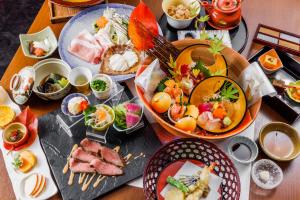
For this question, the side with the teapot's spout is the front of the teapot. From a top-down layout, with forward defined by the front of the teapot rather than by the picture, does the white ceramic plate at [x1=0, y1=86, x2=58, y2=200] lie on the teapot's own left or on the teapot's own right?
on the teapot's own left

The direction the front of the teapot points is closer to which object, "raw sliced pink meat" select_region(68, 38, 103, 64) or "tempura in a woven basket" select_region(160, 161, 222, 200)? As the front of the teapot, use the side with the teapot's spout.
the raw sliced pink meat

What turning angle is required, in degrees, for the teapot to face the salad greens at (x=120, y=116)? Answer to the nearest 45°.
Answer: approximately 45° to its left

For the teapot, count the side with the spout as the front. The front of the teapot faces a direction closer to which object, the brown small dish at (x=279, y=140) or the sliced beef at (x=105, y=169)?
the sliced beef

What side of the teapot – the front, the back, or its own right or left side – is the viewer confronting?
left

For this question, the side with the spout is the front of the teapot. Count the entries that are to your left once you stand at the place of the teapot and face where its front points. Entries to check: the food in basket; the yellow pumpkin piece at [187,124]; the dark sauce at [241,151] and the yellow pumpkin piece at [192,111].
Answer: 4

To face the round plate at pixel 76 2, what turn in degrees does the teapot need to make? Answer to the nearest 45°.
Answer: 0° — it already faces it

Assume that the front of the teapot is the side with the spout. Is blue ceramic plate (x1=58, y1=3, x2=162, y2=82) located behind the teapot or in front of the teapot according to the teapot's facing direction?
in front

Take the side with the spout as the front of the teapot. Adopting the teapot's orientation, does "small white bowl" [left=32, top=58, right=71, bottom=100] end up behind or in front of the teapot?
in front

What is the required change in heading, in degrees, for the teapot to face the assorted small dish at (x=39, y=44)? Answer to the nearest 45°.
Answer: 0° — it already faces it

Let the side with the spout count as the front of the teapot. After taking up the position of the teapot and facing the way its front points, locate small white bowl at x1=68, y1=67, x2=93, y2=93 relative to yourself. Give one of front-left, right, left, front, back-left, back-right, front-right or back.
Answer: front-left

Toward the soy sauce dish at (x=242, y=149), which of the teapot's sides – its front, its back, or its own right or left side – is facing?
left

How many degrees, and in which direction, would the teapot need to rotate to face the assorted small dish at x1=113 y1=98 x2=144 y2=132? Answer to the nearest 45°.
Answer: approximately 45° to its left
